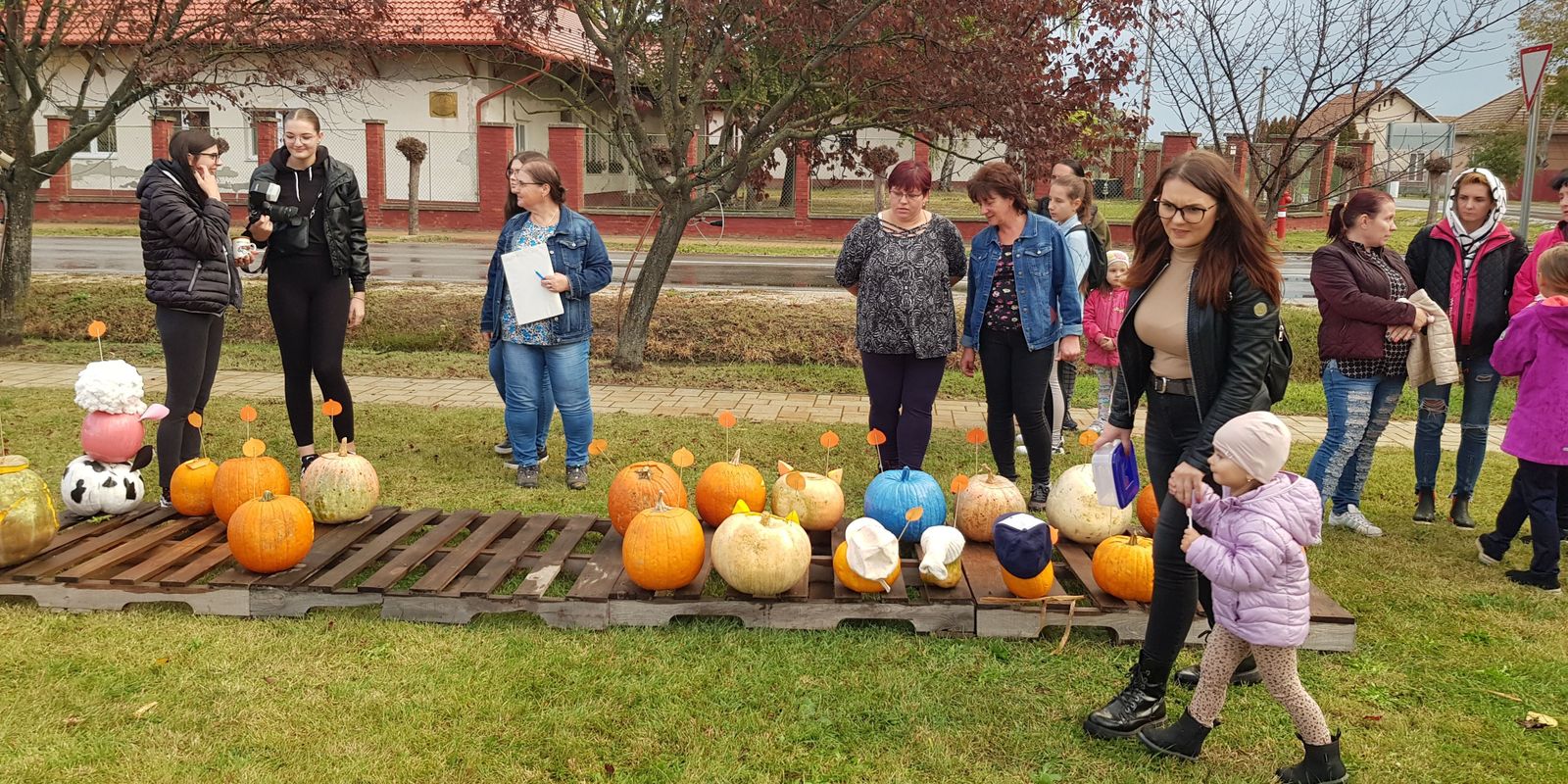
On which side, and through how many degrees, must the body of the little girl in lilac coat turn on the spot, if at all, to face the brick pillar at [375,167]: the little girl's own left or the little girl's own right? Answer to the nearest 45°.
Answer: approximately 45° to the little girl's own right

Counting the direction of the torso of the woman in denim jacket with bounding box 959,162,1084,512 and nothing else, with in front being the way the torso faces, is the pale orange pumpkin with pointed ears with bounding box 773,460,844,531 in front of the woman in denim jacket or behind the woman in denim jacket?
in front

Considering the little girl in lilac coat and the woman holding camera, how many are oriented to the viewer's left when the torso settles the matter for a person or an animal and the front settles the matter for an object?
1

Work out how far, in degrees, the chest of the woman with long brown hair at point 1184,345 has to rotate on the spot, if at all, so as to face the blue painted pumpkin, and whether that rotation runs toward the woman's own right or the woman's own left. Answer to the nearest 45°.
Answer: approximately 90° to the woman's own right

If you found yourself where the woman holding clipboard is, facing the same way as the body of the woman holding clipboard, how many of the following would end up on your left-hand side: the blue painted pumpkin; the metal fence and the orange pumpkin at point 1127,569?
2

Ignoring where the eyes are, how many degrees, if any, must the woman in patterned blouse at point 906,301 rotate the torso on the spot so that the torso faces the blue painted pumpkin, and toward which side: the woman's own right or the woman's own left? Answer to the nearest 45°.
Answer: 0° — they already face it

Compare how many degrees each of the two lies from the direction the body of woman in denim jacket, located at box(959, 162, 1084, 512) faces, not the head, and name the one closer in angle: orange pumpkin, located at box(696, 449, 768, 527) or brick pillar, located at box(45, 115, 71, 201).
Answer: the orange pumpkin

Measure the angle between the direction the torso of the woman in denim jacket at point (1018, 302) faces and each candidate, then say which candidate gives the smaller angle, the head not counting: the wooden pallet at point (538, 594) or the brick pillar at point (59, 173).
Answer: the wooden pallet

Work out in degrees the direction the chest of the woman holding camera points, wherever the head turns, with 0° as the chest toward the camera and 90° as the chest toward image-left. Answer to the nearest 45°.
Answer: approximately 0°

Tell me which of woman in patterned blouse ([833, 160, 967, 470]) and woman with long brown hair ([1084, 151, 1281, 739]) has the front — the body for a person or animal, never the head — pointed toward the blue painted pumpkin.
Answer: the woman in patterned blouse

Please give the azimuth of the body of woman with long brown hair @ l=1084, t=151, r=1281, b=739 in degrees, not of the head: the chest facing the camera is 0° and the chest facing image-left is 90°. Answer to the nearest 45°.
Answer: approximately 45°

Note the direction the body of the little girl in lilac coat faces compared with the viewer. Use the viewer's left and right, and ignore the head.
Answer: facing to the left of the viewer

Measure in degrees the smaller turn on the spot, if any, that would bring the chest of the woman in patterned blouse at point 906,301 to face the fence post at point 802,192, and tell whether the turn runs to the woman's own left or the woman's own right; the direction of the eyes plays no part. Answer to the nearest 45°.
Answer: approximately 180°

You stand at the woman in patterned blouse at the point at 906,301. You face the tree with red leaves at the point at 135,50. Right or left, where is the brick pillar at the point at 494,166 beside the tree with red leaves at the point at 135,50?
right
